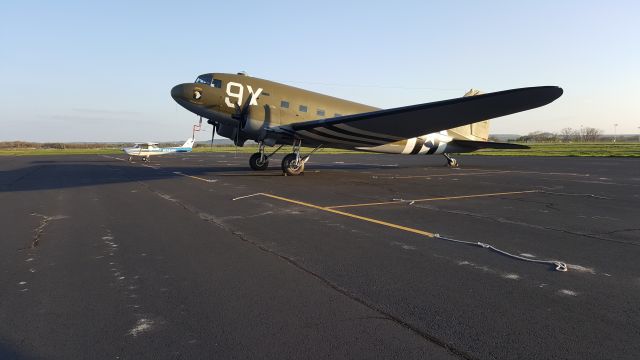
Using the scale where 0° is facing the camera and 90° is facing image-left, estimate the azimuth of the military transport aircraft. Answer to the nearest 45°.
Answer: approximately 45°
